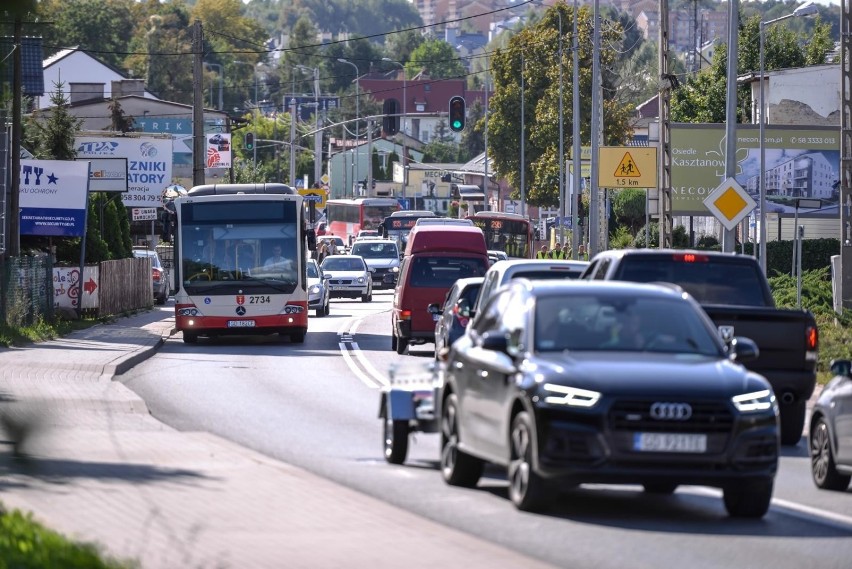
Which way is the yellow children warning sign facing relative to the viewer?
toward the camera

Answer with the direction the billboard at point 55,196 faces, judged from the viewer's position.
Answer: facing the viewer

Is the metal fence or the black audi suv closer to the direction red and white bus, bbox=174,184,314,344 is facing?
the black audi suv

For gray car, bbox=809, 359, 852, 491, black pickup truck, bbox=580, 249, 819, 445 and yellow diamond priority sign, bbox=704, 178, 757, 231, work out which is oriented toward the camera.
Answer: the yellow diamond priority sign

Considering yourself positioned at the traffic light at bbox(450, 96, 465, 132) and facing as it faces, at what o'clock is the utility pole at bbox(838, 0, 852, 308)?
The utility pole is roughly at 11 o'clock from the traffic light.

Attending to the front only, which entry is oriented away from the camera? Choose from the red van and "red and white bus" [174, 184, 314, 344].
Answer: the red van

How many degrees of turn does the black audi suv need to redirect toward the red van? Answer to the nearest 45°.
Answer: approximately 135° to its left

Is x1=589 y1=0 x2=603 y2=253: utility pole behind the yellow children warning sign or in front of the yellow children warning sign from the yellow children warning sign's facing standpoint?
behind

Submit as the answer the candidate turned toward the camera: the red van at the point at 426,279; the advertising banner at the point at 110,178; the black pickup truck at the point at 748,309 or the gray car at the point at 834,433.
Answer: the advertising banner

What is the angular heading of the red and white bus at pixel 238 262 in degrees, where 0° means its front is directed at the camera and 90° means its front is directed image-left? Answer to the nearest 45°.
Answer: approximately 0°

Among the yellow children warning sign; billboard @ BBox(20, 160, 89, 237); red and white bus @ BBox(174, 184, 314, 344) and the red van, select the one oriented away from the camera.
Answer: the red van

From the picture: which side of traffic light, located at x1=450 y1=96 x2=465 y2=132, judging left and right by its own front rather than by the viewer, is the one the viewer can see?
front

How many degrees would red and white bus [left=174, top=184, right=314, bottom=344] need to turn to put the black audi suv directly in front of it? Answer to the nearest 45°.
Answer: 0° — it already faces it

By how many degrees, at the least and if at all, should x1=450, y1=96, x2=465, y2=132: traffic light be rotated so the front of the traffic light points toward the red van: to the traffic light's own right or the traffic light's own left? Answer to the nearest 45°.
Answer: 0° — it already faces it

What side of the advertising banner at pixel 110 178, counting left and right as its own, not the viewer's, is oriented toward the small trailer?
front

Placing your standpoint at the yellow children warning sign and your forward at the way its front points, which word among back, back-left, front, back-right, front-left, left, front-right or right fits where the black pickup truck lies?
front
